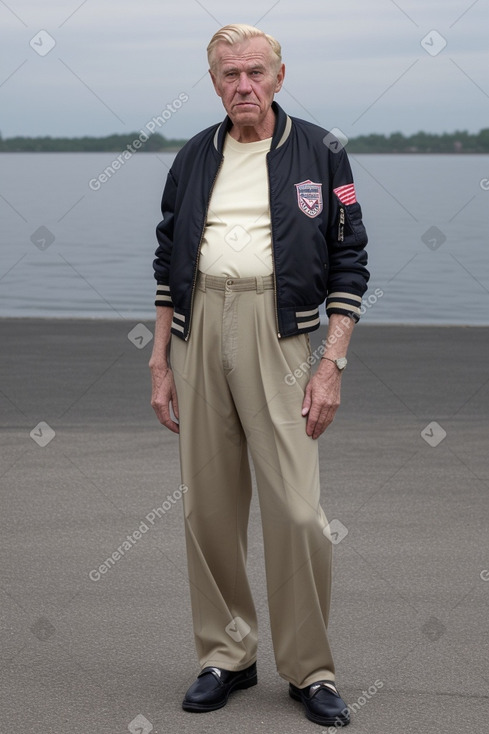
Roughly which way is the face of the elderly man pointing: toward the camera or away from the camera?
toward the camera

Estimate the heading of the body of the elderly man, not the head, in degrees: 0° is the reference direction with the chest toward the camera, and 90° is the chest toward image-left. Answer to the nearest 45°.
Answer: approximately 0°
